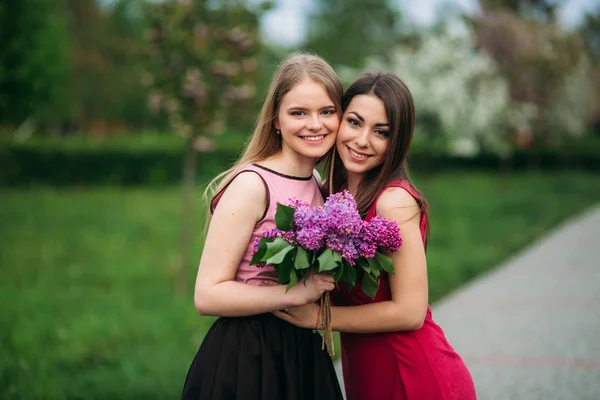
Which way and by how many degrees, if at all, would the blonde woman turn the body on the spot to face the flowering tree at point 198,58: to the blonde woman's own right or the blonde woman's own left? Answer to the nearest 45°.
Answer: approximately 135° to the blonde woman's own left

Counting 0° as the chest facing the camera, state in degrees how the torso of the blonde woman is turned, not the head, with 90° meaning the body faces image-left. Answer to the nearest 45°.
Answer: approximately 315°

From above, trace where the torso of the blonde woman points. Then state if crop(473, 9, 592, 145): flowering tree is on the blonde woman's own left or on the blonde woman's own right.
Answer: on the blonde woman's own left

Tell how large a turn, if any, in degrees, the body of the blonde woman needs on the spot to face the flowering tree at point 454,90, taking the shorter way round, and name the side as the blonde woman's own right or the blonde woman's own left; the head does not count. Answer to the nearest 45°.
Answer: approximately 135° to the blonde woman's own left

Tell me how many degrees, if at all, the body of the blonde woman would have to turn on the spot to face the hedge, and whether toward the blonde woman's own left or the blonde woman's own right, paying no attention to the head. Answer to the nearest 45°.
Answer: approximately 135° to the blonde woman's own left
